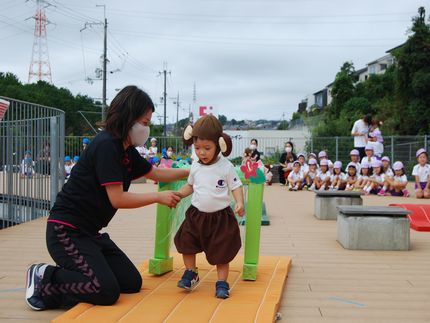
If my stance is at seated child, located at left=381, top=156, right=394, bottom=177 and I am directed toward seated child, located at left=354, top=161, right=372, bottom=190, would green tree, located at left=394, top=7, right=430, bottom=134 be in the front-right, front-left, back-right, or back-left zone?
back-right

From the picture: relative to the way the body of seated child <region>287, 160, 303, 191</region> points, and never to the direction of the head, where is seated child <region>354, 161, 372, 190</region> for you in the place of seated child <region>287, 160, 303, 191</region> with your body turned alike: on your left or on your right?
on your left

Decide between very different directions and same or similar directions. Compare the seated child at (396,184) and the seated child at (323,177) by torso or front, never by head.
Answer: same or similar directions

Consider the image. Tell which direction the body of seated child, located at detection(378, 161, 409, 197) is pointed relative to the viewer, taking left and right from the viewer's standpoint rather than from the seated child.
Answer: facing the viewer and to the left of the viewer

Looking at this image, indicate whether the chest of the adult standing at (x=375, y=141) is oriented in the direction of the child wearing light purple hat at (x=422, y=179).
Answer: no

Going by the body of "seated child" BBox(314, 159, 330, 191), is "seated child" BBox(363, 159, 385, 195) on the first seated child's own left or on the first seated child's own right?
on the first seated child's own left

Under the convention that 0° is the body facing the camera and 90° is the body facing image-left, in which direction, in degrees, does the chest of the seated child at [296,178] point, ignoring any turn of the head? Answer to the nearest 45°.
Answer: approximately 45°

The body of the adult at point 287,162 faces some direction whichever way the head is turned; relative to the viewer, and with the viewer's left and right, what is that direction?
facing the viewer

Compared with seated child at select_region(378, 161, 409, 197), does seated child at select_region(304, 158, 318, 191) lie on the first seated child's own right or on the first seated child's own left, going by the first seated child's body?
on the first seated child's own right
